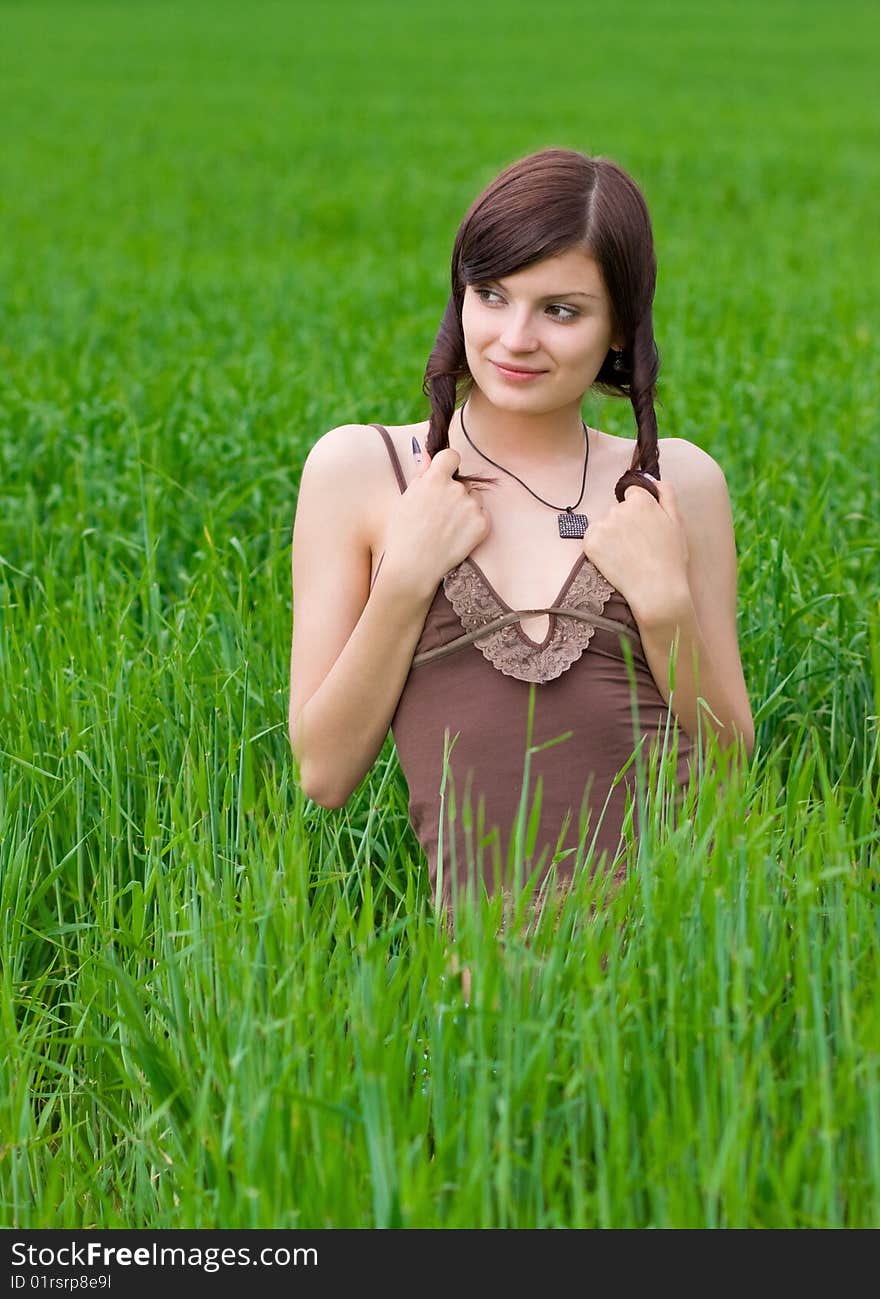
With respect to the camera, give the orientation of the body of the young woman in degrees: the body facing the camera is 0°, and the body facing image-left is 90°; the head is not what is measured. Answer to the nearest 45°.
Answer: approximately 0°
